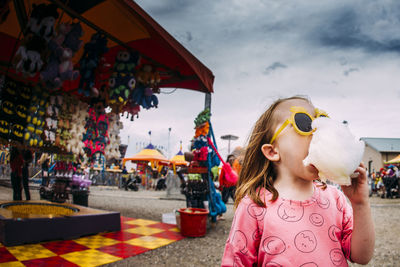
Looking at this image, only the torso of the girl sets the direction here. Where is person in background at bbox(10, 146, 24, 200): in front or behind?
behind

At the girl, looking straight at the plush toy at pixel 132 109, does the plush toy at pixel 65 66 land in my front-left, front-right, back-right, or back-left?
front-left

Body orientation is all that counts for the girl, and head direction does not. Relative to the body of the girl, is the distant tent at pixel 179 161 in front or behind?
behind
